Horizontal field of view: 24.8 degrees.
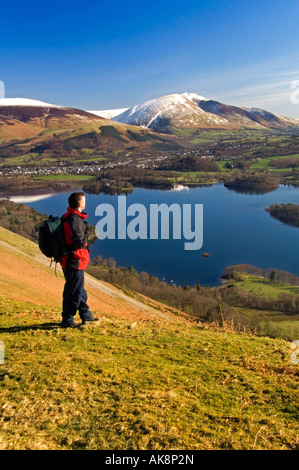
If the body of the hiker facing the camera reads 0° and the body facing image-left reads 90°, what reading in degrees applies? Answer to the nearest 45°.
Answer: approximately 270°
